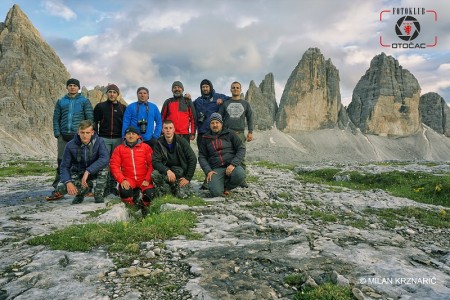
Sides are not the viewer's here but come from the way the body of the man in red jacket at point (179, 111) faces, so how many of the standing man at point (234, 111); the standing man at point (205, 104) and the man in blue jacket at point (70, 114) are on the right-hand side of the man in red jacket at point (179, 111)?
1

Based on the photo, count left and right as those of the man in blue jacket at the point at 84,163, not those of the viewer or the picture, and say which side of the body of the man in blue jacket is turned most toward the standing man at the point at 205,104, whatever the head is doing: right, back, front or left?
left

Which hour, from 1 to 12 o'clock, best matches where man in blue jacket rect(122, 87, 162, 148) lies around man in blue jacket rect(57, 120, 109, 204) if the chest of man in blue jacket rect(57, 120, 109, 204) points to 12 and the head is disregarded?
man in blue jacket rect(122, 87, 162, 148) is roughly at 8 o'clock from man in blue jacket rect(57, 120, 109, 204).

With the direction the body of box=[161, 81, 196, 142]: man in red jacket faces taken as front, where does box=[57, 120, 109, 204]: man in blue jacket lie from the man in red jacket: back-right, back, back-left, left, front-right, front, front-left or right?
front-right

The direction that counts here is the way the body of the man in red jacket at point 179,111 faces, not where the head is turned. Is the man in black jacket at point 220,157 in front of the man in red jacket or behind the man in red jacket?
in front

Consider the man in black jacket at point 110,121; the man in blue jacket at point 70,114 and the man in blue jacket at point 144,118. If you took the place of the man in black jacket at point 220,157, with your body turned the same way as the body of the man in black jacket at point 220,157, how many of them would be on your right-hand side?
3

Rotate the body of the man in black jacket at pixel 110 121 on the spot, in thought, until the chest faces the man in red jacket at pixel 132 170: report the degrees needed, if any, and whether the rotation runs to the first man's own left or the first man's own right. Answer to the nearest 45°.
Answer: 0° — they already face them

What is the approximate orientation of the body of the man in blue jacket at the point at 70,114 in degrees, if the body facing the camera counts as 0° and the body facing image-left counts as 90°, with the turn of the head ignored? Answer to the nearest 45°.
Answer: approximately 0°
